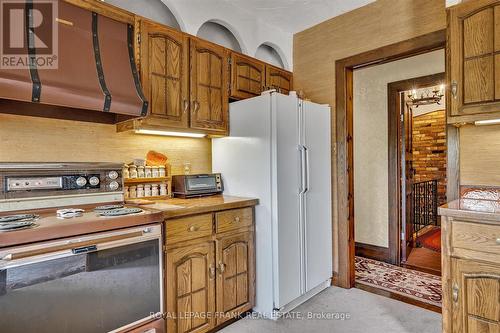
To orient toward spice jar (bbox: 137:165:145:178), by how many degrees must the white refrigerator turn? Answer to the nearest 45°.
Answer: approximately 135° to its right

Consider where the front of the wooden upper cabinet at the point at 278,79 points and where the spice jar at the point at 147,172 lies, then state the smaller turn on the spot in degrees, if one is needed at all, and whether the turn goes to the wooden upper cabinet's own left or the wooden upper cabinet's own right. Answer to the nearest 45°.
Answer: approximately 90° to the wooden upper cabinet's own right

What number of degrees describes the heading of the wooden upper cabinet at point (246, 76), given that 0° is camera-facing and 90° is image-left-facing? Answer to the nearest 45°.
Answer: approximately 315°

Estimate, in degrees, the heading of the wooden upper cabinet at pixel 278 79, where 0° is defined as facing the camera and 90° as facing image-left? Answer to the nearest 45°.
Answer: approximately 315°

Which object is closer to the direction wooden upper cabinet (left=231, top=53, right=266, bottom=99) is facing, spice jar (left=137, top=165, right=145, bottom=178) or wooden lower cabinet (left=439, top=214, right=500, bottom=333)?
the wooden lower cabinet

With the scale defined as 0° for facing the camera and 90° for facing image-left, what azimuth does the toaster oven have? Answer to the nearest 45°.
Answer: approximately 315°

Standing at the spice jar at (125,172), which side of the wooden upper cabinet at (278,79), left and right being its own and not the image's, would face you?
right

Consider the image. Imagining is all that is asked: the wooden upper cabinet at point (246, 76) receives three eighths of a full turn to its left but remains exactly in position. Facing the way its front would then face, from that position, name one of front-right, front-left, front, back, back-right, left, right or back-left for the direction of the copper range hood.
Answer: back-left

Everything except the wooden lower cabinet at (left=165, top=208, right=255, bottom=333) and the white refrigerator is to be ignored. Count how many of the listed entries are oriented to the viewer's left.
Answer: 0

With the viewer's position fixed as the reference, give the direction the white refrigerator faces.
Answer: facing the viewer and to the right of the viewer

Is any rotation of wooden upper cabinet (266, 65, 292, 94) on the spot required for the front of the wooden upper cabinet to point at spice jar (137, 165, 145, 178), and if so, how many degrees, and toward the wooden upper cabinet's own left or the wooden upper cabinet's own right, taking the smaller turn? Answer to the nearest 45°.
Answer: approximately 90° to the wooden upper cabinet's own right
